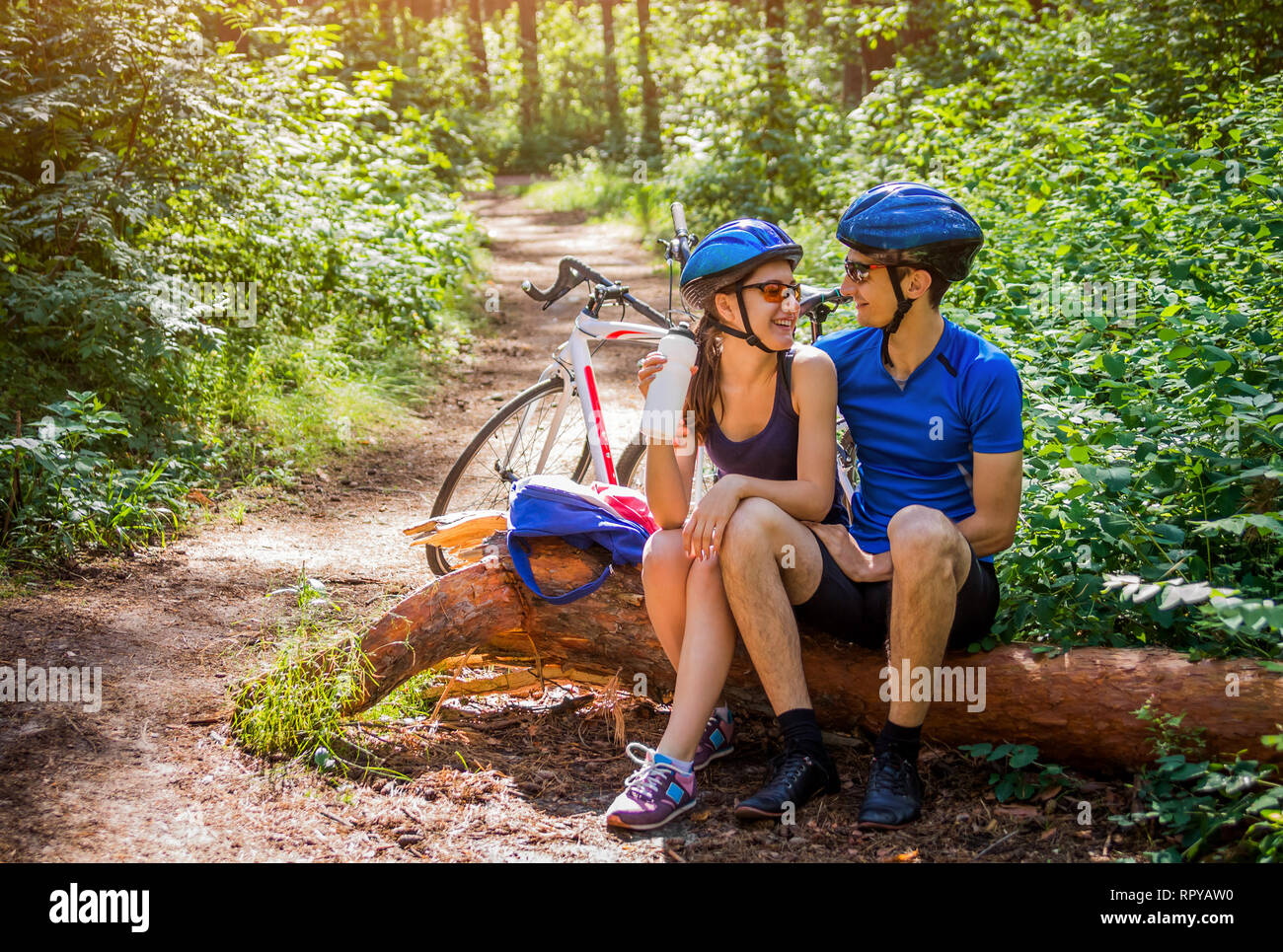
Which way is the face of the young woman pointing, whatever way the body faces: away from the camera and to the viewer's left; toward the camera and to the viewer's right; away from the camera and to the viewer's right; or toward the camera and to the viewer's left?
toward the camera and to the viewer's right

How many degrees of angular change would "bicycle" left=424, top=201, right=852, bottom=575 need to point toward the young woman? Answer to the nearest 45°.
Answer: approximately 45° to its left

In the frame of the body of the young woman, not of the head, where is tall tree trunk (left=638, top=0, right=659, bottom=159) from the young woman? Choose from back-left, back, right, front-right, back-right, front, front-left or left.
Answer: back-right

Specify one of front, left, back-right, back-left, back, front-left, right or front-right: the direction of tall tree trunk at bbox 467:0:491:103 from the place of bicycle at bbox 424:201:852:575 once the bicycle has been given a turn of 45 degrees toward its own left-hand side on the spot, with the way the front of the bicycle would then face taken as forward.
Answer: back

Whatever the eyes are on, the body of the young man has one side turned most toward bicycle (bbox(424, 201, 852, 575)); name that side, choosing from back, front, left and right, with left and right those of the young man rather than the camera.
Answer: right

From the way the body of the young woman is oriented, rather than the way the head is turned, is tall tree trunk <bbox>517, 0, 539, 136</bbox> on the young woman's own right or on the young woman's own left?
on the young woman's own right

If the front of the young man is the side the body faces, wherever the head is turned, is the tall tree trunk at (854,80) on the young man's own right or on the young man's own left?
on the young man's own right

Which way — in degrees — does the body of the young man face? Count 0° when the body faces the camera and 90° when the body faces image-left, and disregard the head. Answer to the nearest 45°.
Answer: approximately 45°

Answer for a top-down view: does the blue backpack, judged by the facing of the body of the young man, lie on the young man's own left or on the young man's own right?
on the young man's own right
